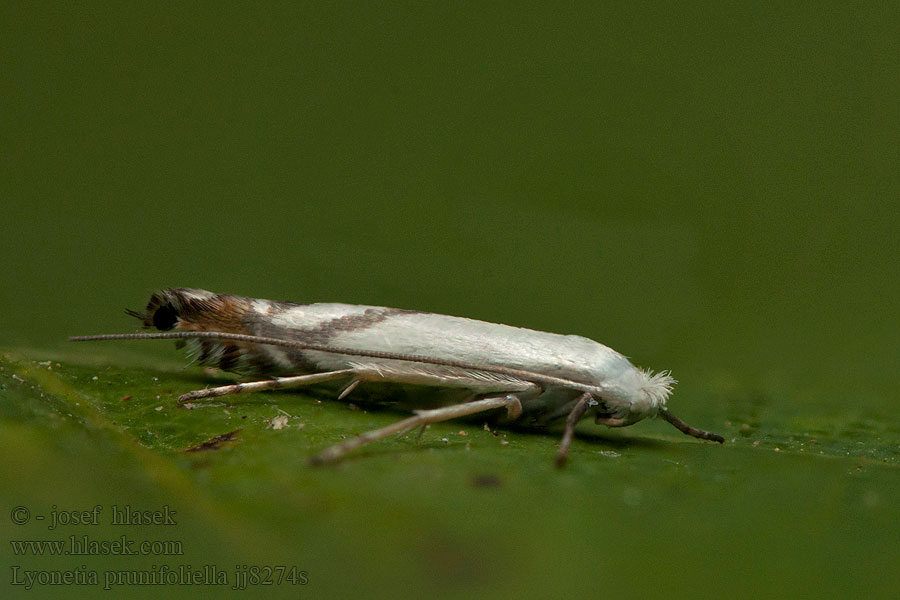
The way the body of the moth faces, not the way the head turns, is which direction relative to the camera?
to the viewer's right
